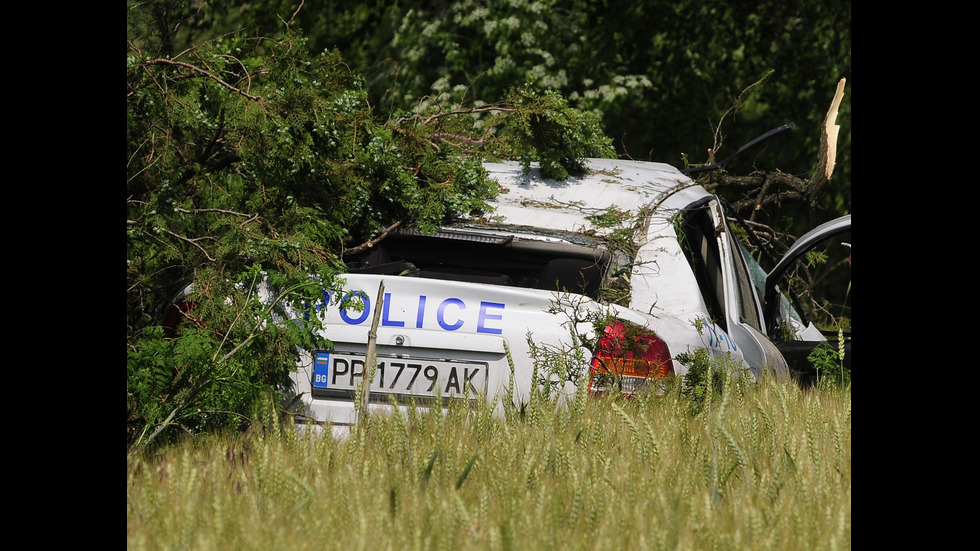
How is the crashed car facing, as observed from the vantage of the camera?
facing away from the viewer and to the right of the viewer
